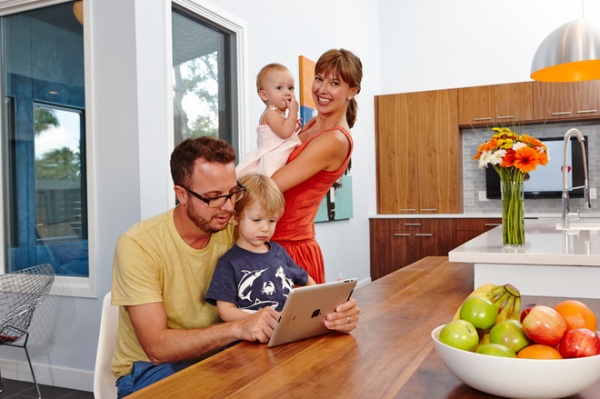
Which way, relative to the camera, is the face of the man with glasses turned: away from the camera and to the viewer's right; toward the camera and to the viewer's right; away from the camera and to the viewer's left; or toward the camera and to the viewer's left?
toward the camera and to the viewer's right

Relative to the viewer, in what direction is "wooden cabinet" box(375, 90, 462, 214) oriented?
toward the camera

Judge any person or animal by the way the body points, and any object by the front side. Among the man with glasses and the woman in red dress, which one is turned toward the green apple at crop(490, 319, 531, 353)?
the man with glasses

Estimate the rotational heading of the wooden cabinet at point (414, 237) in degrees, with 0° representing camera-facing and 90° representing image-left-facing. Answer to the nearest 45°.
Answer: approximately 0°

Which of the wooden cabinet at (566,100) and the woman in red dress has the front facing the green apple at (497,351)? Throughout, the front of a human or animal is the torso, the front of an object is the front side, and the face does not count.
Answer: the wooden cabinet

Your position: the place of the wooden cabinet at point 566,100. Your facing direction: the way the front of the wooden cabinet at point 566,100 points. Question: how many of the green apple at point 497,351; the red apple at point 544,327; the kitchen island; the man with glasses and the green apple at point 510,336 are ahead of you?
5

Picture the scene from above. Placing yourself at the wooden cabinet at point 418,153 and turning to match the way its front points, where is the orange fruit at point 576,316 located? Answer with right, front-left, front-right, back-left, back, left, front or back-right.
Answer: front

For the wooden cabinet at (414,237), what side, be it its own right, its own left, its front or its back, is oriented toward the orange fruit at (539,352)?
front

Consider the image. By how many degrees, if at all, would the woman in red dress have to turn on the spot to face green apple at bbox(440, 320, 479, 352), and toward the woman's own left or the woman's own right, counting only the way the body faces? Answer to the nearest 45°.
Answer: approximately 90° to the woman's own left

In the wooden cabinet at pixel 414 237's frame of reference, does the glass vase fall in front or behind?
in front

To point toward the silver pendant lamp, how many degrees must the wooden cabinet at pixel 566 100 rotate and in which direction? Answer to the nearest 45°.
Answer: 0° — it already faces it

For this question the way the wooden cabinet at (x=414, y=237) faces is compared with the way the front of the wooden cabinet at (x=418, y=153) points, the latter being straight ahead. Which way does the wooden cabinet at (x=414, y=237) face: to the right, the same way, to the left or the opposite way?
the same way

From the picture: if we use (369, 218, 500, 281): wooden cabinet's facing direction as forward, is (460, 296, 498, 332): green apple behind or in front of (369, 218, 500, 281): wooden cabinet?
in front

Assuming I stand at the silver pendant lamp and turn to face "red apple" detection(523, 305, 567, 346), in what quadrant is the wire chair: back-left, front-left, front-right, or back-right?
front-right
